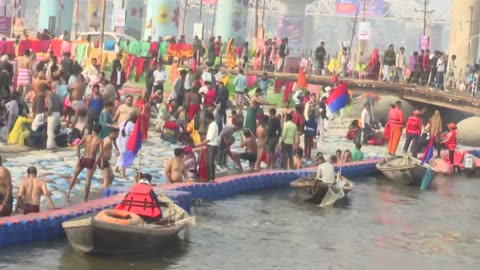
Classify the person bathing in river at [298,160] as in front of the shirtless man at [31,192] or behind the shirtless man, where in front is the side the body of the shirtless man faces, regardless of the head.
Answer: in front

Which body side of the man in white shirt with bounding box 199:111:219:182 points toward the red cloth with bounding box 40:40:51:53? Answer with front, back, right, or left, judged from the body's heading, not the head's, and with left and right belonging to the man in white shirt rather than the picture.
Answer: right
